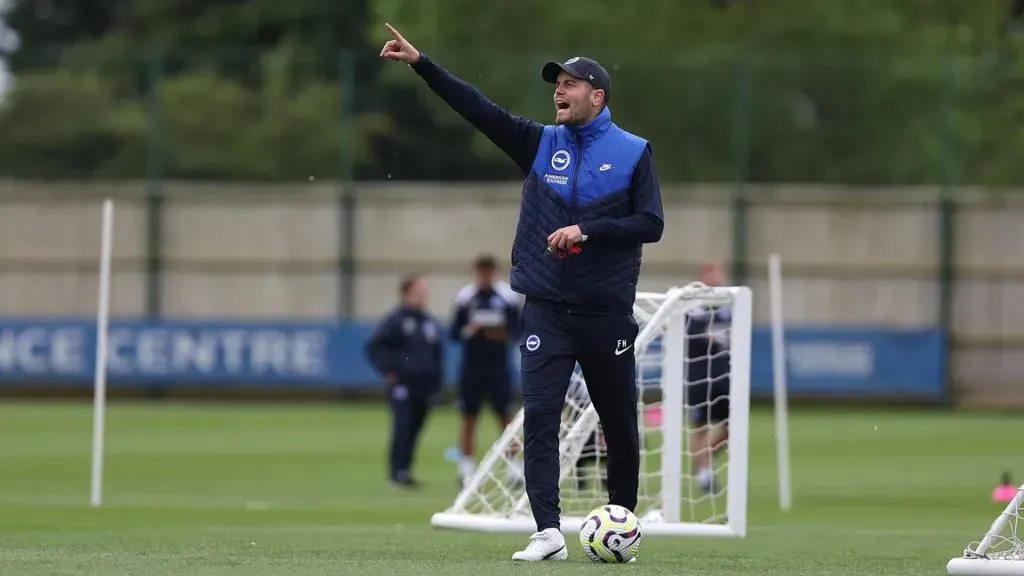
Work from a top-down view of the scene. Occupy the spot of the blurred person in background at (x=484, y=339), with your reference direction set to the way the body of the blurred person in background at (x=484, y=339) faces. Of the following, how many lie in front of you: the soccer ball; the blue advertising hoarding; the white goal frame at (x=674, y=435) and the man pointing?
3

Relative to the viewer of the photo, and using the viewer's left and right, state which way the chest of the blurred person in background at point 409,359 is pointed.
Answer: facing the viewer and to the right of the viewer

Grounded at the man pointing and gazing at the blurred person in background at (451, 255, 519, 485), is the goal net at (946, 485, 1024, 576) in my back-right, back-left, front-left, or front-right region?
back-right

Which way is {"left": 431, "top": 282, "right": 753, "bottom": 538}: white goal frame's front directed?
to the viewer's right

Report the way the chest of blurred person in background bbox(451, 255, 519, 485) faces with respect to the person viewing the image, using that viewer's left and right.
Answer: facing the viewer

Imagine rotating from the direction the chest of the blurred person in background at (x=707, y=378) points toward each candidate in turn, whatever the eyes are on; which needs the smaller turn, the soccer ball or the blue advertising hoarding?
the soccer ball

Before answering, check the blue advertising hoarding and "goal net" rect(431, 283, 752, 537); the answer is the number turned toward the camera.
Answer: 1

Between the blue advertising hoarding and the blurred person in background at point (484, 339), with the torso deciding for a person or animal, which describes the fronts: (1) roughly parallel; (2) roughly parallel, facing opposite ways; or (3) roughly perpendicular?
roughly parallel

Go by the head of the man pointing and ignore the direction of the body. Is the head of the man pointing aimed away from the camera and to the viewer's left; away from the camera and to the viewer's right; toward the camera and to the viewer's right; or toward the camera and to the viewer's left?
toward the camera and to the viewer's left

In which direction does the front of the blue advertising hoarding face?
toward the camera

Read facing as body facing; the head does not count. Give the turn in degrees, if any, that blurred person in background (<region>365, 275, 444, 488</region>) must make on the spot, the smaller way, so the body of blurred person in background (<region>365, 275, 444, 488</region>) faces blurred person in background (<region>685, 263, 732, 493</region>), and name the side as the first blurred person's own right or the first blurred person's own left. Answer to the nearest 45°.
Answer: approximately 45° to the first blurred person's own left

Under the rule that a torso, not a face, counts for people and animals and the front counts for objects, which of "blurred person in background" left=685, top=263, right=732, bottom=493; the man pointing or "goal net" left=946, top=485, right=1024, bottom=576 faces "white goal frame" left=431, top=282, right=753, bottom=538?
the blurred person in background

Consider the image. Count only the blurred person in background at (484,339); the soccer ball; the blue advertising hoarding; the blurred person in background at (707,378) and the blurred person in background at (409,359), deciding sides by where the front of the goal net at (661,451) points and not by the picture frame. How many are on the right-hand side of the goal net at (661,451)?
1

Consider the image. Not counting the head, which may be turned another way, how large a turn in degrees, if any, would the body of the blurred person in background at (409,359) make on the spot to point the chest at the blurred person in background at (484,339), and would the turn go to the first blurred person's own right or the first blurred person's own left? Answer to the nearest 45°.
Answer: approximately 90° to the first blurred person's own left
